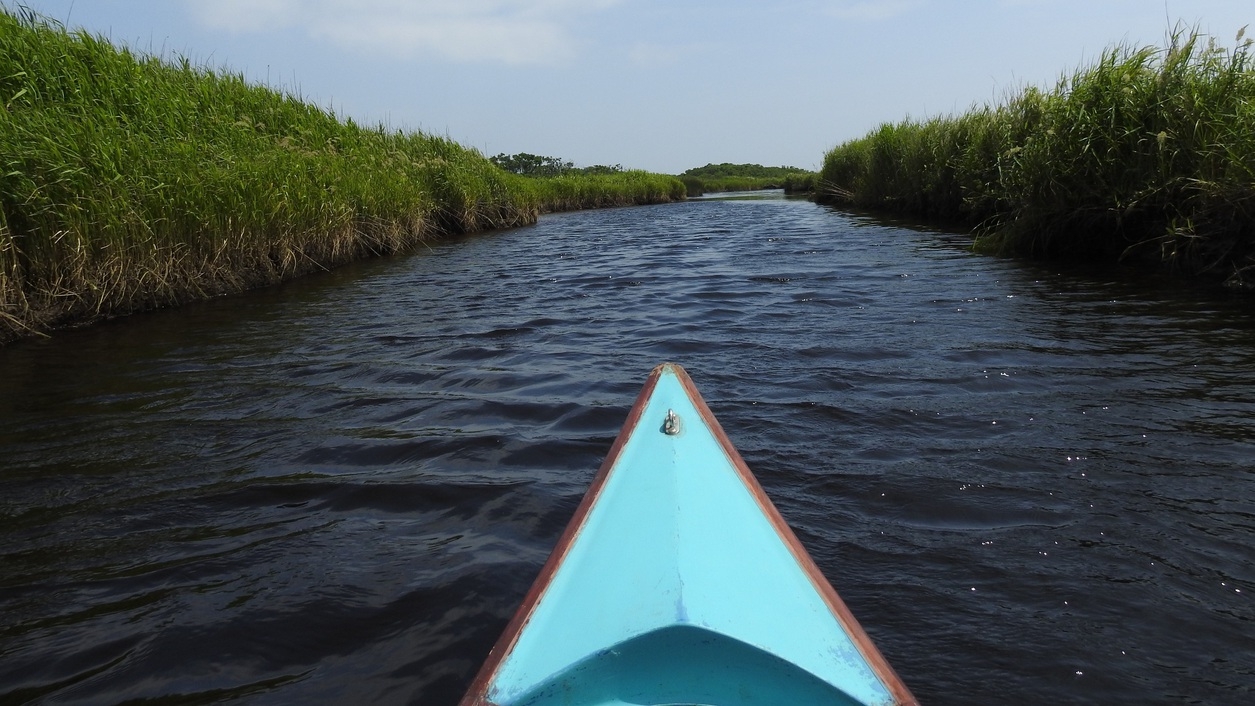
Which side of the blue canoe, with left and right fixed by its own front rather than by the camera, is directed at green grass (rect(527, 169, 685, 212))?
front

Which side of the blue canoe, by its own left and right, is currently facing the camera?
back

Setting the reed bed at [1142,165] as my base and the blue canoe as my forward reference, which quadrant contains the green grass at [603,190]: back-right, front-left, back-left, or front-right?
back-right

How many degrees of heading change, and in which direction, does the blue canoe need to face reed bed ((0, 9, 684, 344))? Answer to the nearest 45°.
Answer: approximately 45° to its left

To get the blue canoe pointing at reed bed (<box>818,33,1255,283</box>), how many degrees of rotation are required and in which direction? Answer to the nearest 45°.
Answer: approximately 45° to its right
